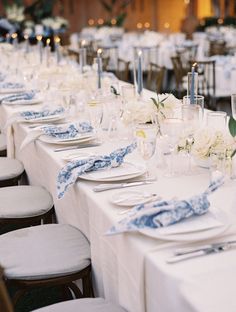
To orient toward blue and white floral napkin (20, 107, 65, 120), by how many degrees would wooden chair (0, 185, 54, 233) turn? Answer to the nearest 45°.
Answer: approximately 90° to its left

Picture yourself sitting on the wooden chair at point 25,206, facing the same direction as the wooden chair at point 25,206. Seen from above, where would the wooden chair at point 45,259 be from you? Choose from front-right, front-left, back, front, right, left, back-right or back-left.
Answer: right

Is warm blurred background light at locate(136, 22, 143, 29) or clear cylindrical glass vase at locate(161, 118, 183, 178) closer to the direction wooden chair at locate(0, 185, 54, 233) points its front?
the clear cylindrical glass vase

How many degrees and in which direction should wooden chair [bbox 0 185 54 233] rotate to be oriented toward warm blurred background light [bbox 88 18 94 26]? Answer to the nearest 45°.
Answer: approximately 90° to its left

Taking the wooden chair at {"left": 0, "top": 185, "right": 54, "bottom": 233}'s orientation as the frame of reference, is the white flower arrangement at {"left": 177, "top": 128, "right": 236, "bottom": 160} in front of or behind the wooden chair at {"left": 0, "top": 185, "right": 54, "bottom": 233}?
in front

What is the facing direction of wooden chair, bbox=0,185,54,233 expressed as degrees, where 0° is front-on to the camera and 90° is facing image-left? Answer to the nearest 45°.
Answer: approximately 270°

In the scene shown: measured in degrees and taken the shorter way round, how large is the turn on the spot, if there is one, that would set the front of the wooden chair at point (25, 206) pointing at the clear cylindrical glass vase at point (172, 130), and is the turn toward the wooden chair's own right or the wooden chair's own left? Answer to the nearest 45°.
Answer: approximately 45° to the wooden chair's own right

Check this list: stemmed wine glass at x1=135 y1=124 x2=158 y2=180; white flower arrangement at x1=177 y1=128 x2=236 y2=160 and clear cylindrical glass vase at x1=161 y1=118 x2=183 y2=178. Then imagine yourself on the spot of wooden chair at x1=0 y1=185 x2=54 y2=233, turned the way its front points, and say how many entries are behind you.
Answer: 0

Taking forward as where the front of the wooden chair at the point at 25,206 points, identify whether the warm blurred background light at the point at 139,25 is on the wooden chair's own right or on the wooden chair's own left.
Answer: on the wooden chair's own left
